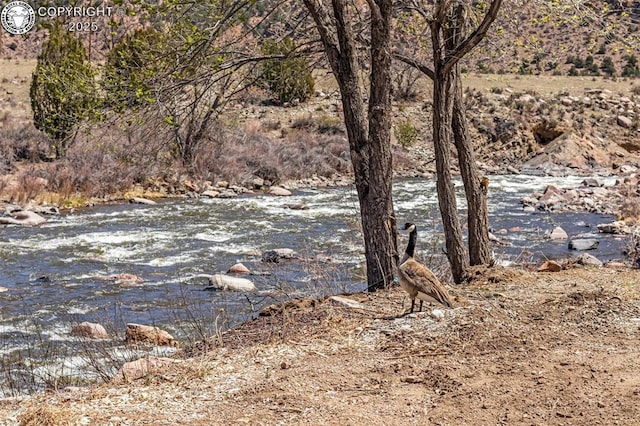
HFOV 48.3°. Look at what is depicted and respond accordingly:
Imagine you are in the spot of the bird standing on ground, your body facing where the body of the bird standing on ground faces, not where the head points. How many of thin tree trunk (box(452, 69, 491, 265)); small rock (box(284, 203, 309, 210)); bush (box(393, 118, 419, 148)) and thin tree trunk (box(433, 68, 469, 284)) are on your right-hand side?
4

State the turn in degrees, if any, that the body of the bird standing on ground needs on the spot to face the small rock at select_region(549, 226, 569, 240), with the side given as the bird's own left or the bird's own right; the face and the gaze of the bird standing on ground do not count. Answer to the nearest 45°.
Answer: approximately 90° to the bird's own right

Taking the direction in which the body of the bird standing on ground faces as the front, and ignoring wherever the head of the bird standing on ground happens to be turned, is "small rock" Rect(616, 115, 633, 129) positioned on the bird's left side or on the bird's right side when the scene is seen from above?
on the bird's right side

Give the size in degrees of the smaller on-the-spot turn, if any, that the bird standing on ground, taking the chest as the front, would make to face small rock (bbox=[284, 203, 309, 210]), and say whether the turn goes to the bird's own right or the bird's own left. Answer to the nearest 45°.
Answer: approximately 90° to the bird's own right

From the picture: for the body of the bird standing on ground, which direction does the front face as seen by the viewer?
to the viewer's left

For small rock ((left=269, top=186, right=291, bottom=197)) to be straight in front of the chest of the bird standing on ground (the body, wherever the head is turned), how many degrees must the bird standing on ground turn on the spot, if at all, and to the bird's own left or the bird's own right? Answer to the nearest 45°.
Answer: approximately 90° to the bird's own right

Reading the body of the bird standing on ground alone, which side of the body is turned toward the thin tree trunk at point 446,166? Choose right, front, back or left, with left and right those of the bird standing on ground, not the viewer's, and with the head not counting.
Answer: right

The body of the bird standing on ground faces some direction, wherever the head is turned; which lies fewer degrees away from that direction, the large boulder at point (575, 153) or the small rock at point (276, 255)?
the small rock

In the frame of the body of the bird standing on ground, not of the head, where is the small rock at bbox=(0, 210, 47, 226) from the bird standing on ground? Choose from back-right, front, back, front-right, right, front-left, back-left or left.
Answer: front-right

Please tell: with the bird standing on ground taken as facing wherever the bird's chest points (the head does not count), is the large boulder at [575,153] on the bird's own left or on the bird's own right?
on the bird's own right

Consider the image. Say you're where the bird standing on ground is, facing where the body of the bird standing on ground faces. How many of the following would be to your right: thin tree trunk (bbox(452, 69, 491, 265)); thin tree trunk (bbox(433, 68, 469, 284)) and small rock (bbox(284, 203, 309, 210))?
3
